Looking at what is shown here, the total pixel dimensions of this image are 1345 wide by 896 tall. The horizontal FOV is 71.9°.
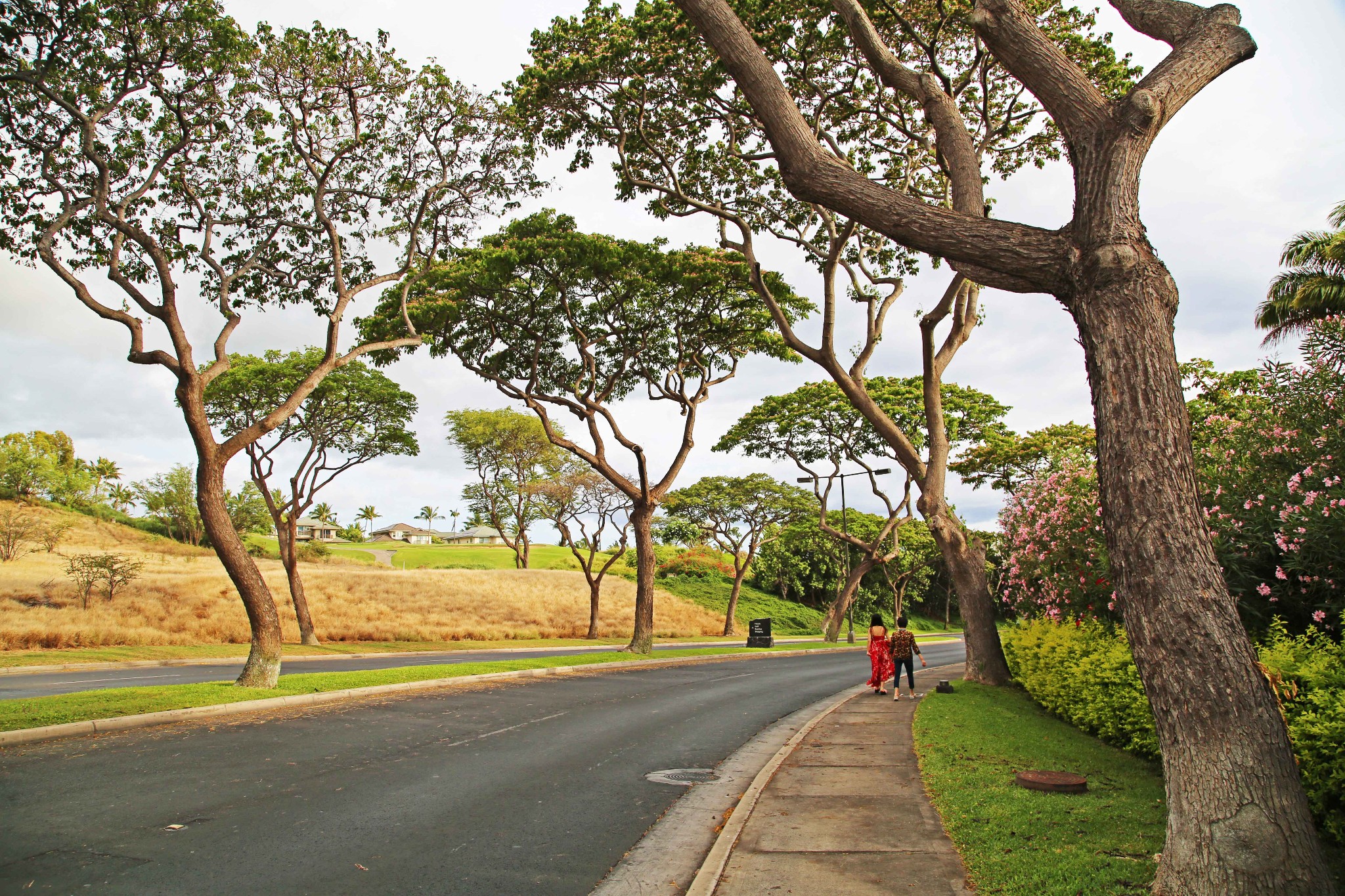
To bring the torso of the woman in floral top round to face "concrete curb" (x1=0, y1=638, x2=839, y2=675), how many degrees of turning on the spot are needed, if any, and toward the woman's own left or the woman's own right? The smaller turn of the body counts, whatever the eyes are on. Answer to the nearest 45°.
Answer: approximately 90° to the woman's own left

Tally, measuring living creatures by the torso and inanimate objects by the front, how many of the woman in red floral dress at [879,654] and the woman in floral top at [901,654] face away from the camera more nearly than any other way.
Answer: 2

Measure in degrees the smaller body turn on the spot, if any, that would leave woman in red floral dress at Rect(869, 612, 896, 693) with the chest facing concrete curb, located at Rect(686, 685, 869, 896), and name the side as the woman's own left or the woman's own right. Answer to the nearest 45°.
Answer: approximately 180°

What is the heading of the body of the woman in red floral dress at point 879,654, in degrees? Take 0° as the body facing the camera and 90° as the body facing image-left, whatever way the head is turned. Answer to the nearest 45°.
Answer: approximately 180°

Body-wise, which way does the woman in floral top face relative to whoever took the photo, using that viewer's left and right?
facing away from the viewer

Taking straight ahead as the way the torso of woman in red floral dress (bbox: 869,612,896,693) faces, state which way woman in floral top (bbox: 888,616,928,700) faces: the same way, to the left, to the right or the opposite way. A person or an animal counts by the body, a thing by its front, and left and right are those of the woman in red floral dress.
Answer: the same way

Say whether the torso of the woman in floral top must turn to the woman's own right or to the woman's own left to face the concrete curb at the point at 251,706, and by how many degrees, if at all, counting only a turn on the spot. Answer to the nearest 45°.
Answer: approximately 135° to the woman's own left

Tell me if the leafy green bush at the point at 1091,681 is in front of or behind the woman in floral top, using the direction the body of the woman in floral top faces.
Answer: behind

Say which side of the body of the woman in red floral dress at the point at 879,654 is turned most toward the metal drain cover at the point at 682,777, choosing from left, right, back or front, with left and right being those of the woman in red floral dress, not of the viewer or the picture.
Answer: back

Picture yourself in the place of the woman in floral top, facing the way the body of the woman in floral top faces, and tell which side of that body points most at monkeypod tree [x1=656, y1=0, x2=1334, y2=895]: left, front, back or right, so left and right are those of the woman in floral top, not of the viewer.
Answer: back

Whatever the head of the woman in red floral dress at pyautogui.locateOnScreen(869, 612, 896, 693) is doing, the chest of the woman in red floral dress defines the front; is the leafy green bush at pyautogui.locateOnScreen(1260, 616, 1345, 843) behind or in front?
behind

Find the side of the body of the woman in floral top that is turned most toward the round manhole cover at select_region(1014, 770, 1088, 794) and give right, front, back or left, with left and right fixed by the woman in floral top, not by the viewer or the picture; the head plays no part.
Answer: back
